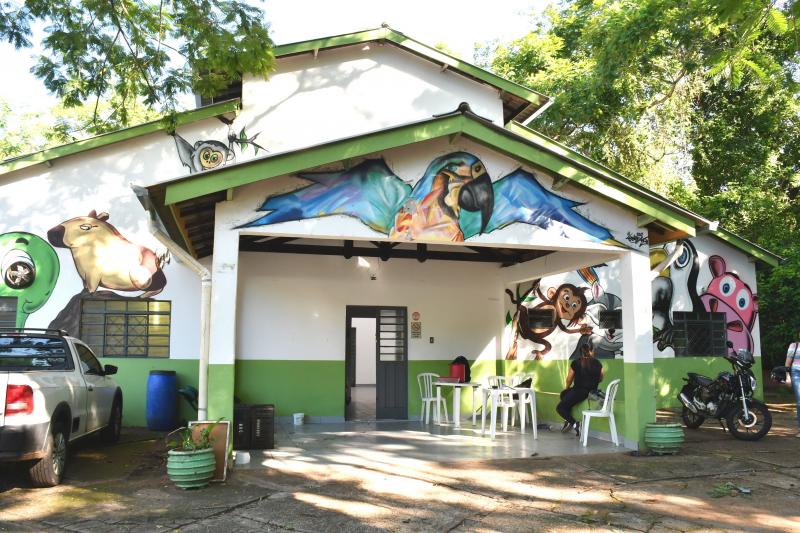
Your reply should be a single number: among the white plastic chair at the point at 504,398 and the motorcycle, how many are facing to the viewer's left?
0

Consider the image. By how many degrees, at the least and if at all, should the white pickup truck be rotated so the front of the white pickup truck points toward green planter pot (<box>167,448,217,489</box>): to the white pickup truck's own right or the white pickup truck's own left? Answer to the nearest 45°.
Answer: approximately 90° to the white pickup truck's own right

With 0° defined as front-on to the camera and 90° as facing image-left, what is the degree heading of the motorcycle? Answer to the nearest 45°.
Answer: approximately 315°

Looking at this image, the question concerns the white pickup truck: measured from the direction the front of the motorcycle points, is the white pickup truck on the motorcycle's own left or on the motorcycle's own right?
on the motorcycle's own right

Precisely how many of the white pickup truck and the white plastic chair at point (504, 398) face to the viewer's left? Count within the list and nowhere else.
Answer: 0

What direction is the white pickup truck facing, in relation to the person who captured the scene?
facing away from the viewer and to the right of the viewer

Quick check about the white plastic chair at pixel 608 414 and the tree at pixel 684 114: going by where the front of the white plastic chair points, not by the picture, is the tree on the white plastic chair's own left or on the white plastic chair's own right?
on the white plastic chair's own right

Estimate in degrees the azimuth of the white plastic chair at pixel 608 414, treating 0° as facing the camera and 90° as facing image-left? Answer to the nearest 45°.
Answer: approximately 90°

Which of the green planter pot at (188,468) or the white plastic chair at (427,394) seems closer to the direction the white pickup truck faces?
the white plastic chair
